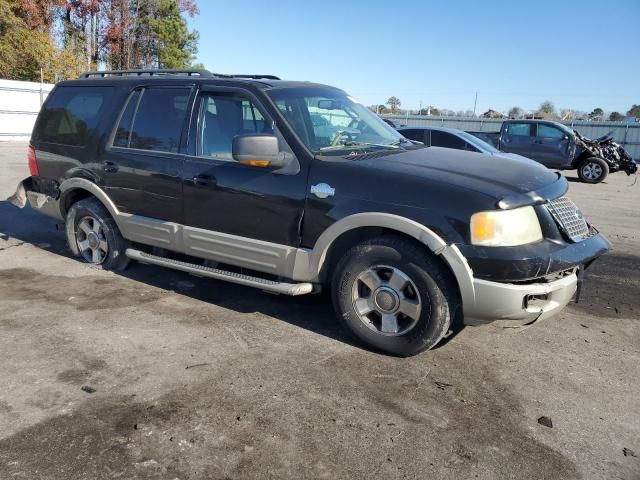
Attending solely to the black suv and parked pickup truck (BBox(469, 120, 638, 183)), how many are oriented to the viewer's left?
0

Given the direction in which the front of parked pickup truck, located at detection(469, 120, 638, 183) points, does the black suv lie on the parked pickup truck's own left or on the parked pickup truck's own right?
on the parked pickup truck's own right

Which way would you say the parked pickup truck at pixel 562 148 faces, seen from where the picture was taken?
facing to the right of the viewer

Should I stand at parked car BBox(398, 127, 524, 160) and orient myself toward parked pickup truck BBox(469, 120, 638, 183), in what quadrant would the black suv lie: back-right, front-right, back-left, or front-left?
back-right

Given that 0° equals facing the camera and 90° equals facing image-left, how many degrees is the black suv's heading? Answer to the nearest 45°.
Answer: approximately 315°

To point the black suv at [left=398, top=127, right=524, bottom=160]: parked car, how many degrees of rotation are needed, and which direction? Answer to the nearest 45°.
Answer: approximately 135° to its left
